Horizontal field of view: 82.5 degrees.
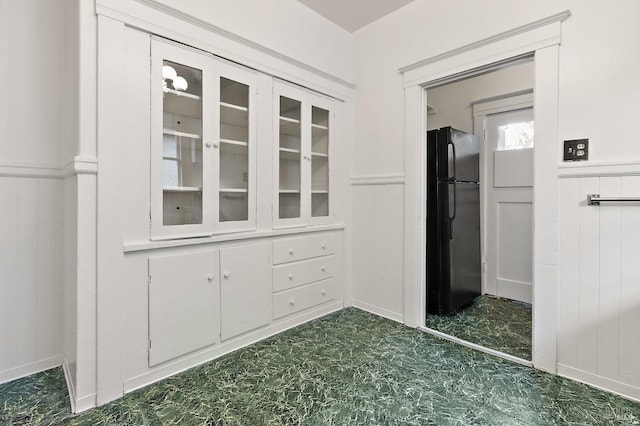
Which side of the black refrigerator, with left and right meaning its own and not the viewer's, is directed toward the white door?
left

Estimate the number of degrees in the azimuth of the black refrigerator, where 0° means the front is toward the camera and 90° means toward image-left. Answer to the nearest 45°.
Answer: approximately 315°

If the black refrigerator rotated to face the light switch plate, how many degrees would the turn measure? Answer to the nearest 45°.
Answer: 0° — it already faces it

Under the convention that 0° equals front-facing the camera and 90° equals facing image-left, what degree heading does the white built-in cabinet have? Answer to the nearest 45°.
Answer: approximately 315°

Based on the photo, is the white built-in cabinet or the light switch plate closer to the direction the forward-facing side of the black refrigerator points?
the light switch plate

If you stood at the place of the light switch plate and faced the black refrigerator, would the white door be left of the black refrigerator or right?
right

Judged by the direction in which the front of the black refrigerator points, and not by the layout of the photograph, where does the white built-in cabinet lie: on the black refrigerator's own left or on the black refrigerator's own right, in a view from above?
on the black refrigerator's own right

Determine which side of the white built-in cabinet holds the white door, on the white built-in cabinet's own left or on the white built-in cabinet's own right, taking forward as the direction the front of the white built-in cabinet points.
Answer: on the white built-in cabinet's own left
